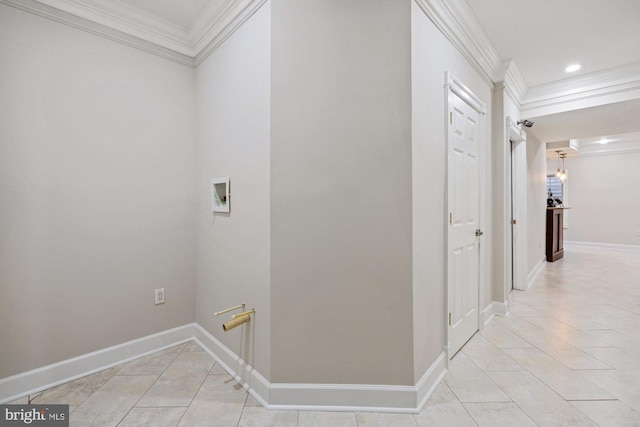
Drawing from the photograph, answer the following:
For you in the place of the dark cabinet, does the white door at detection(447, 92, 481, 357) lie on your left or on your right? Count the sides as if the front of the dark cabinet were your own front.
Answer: on your right
